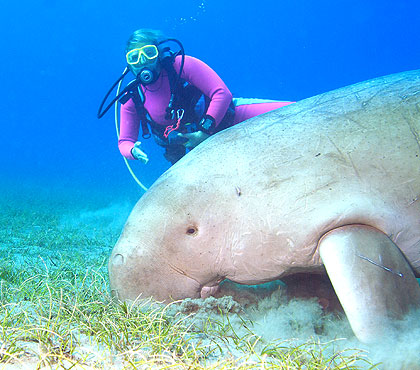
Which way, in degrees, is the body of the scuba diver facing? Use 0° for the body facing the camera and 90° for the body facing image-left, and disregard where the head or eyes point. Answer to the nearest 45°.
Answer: approximately 45°

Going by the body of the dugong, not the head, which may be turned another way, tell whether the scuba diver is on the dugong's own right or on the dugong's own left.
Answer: on the dugong's own right

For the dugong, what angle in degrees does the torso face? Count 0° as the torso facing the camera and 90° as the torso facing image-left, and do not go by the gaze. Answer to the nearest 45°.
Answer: approximately 90°

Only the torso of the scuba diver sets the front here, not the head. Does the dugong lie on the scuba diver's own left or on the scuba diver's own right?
on the scuba diver's own left
